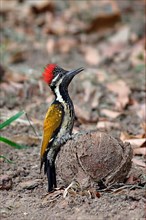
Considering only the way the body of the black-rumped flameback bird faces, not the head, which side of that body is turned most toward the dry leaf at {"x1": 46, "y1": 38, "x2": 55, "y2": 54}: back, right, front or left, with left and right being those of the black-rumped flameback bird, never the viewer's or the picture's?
left

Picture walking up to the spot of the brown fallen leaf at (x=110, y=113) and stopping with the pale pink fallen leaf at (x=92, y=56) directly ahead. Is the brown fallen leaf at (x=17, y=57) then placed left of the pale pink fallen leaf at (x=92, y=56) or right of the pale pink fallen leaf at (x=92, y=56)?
left

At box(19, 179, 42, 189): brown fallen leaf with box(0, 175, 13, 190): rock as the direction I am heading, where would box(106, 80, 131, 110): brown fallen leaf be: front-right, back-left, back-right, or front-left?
back-right

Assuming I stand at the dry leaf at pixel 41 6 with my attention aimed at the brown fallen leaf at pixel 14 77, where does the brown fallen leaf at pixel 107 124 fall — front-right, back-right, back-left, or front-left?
front-left

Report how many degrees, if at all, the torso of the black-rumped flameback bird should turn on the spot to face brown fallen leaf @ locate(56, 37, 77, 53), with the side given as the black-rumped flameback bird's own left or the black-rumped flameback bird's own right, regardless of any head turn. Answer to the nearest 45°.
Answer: approximately 90° to the black-rumped flameback bird's own left

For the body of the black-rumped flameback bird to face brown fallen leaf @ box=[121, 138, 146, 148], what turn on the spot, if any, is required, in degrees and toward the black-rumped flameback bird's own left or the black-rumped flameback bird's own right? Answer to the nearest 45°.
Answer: approximately 45° to the black-rumped flameback bird's own left

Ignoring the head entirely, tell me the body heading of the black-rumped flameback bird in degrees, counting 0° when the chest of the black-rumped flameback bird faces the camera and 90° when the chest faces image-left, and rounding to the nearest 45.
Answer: approximately 270°

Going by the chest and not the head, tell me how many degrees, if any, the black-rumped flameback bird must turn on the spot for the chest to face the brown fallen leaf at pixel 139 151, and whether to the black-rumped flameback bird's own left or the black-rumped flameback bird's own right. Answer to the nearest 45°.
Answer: approximately 45° to the black-rumped flameback bird's own left

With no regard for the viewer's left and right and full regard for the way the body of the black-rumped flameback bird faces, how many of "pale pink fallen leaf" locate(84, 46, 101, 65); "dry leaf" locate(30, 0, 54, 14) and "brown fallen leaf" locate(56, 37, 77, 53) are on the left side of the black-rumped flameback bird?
3
